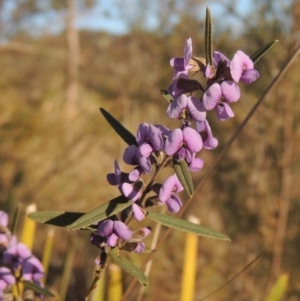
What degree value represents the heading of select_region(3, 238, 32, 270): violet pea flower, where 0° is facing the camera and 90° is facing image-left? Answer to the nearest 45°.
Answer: approximately 0°

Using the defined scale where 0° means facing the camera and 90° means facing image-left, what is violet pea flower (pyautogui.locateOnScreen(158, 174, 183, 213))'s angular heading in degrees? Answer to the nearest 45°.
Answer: approximately 315°
